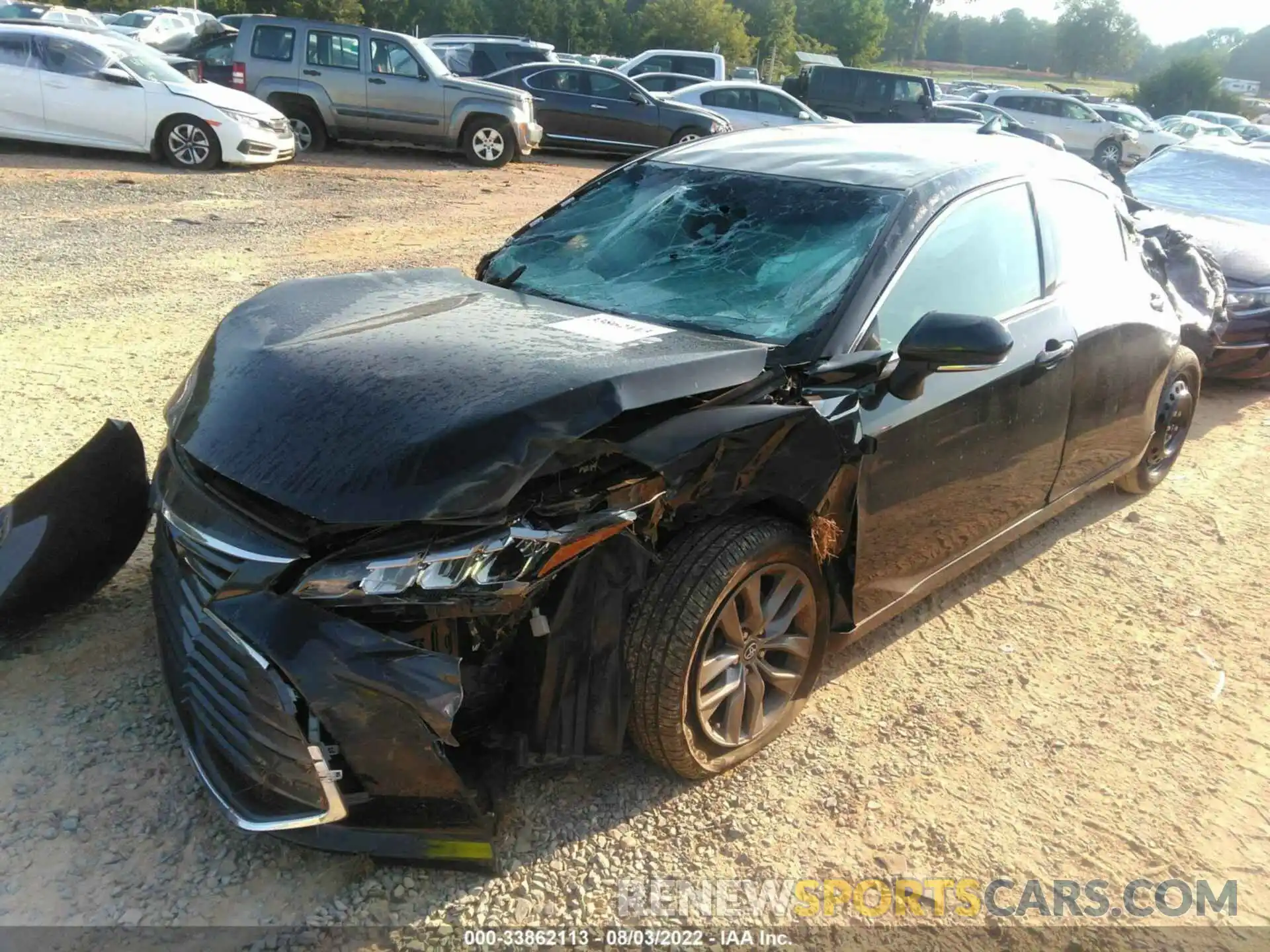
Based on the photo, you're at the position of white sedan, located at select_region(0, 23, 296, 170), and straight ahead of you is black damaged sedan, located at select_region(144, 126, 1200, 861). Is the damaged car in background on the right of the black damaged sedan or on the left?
left

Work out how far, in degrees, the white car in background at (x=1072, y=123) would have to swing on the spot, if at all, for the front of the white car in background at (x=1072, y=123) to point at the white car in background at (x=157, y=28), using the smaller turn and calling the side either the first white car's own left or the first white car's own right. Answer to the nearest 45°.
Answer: approximately 180°

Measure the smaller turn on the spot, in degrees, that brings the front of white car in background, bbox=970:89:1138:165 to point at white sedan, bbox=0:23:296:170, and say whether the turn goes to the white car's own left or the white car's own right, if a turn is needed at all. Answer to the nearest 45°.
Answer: approximately 135° to the white car's own right

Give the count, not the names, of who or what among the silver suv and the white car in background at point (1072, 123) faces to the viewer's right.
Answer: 2

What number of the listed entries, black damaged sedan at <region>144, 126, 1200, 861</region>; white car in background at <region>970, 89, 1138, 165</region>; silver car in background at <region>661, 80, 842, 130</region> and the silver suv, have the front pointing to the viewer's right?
3

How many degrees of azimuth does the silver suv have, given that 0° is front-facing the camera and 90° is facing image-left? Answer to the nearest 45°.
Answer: approximately 270°

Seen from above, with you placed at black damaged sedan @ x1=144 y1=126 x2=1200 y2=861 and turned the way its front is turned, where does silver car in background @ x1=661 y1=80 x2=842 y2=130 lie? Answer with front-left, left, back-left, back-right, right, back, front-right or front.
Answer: back-right

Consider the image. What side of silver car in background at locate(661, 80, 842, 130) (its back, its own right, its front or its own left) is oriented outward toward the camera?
right

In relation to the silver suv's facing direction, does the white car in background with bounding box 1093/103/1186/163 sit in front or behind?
in front

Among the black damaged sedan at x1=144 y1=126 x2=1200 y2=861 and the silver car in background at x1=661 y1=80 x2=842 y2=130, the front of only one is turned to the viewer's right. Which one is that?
the silver car in background

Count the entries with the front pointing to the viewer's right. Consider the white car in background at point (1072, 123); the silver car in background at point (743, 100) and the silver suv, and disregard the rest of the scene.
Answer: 3

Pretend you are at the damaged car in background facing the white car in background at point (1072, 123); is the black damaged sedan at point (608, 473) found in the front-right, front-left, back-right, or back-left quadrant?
back-left

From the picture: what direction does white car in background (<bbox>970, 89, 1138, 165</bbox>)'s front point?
to the viewer's right

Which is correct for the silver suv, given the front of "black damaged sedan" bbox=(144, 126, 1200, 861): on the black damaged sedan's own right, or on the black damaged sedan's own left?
on the black damaged sedan's own right

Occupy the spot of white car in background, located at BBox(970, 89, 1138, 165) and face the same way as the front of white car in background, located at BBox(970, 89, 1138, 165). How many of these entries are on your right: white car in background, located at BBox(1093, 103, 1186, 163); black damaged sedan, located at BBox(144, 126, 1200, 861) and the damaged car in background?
2

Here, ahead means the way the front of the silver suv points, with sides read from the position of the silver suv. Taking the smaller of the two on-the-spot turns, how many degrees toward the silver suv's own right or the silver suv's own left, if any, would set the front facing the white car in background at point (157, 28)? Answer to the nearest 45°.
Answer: approximately 90° to the silver suv's own left

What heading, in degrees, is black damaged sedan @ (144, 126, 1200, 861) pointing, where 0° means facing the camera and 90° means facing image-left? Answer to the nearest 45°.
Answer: approximately 45°
